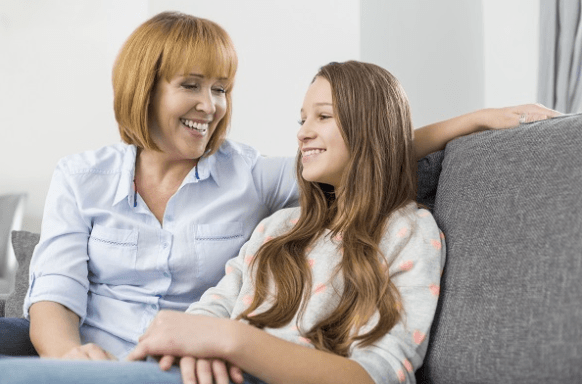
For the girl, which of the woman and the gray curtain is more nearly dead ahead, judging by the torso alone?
the woman

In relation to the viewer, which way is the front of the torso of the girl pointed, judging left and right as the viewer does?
facing the viewer and to the left of the viewer

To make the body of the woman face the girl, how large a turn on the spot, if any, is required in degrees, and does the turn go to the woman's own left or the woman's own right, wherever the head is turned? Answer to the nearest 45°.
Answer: approximately 45° to the woman's own left

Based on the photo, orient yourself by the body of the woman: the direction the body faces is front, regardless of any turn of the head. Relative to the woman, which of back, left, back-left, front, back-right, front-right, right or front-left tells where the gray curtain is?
back-left

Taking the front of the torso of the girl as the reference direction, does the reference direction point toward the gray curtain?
no

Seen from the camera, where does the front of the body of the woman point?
toward the camera

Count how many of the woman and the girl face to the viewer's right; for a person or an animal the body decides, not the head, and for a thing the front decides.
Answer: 0

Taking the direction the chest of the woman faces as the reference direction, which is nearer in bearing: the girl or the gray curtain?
the girl

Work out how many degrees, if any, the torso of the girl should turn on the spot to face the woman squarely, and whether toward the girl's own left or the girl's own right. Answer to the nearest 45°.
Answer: approximately 90° to the girl's own right

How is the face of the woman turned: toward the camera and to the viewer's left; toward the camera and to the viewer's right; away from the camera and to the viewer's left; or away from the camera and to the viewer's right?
toward the camera and to the viewer's right
